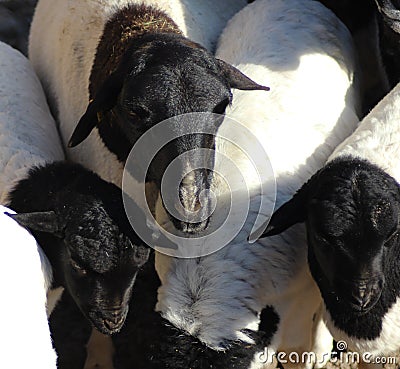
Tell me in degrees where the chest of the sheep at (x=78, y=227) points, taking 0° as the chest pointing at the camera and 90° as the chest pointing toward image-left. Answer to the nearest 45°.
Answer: approximately 315°

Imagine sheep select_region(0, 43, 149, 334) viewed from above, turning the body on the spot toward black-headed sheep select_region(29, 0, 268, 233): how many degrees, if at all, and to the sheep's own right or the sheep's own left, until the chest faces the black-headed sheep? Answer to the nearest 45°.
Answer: approximately 135° to the sheep's own left

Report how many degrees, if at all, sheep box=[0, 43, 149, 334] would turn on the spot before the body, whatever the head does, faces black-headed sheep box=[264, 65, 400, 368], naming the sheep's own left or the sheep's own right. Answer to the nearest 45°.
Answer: approximately 45° to the sheep's own left

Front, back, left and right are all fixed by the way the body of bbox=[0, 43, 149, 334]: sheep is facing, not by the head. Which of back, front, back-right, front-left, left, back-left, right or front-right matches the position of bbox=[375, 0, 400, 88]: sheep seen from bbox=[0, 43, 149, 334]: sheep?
left

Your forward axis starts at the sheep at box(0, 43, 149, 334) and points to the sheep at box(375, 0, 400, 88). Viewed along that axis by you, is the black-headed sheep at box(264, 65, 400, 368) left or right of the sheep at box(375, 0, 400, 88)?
right

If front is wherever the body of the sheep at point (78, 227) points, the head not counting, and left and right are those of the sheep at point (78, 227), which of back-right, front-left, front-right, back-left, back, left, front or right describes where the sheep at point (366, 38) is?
left
